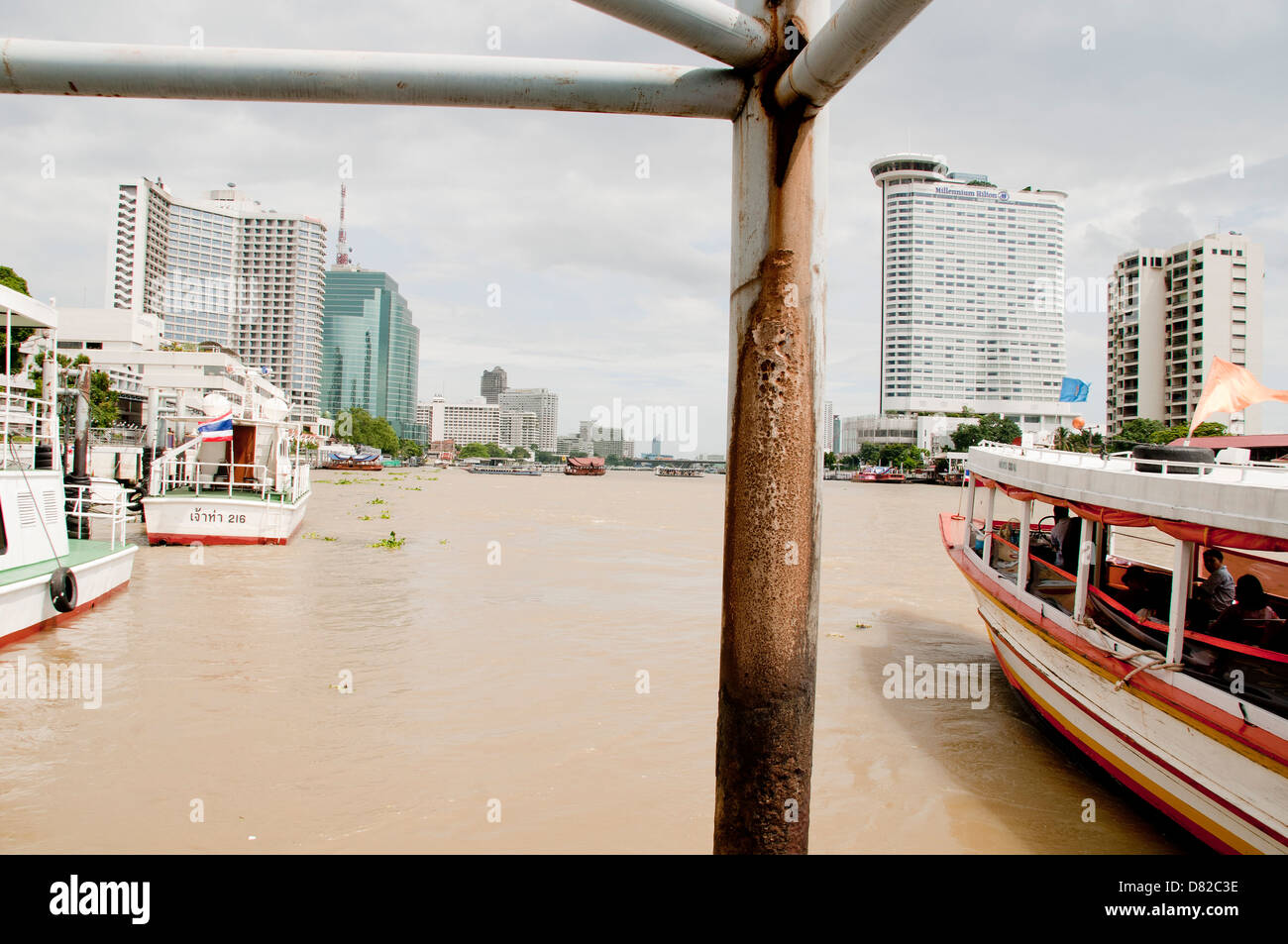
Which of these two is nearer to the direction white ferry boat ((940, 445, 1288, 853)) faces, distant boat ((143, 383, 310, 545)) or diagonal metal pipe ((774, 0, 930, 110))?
the distant boat

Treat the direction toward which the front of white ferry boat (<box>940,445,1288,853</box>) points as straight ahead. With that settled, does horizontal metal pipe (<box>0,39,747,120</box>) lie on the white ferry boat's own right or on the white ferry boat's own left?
on the white ferry boat's own left

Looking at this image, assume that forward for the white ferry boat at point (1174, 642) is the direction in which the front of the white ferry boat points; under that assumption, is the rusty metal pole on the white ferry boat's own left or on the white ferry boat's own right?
on the white ferry boat's own left

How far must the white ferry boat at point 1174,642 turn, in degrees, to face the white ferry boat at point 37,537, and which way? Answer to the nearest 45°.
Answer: approximately 45° to its left

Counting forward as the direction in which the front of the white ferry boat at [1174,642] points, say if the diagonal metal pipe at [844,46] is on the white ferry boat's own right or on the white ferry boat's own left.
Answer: on the white ferry boat's own left

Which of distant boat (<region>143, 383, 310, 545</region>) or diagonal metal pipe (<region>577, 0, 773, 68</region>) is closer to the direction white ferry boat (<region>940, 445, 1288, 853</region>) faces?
the distant boat

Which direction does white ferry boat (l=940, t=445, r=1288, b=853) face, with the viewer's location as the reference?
facing away from the viewer and to the left of the viewer
